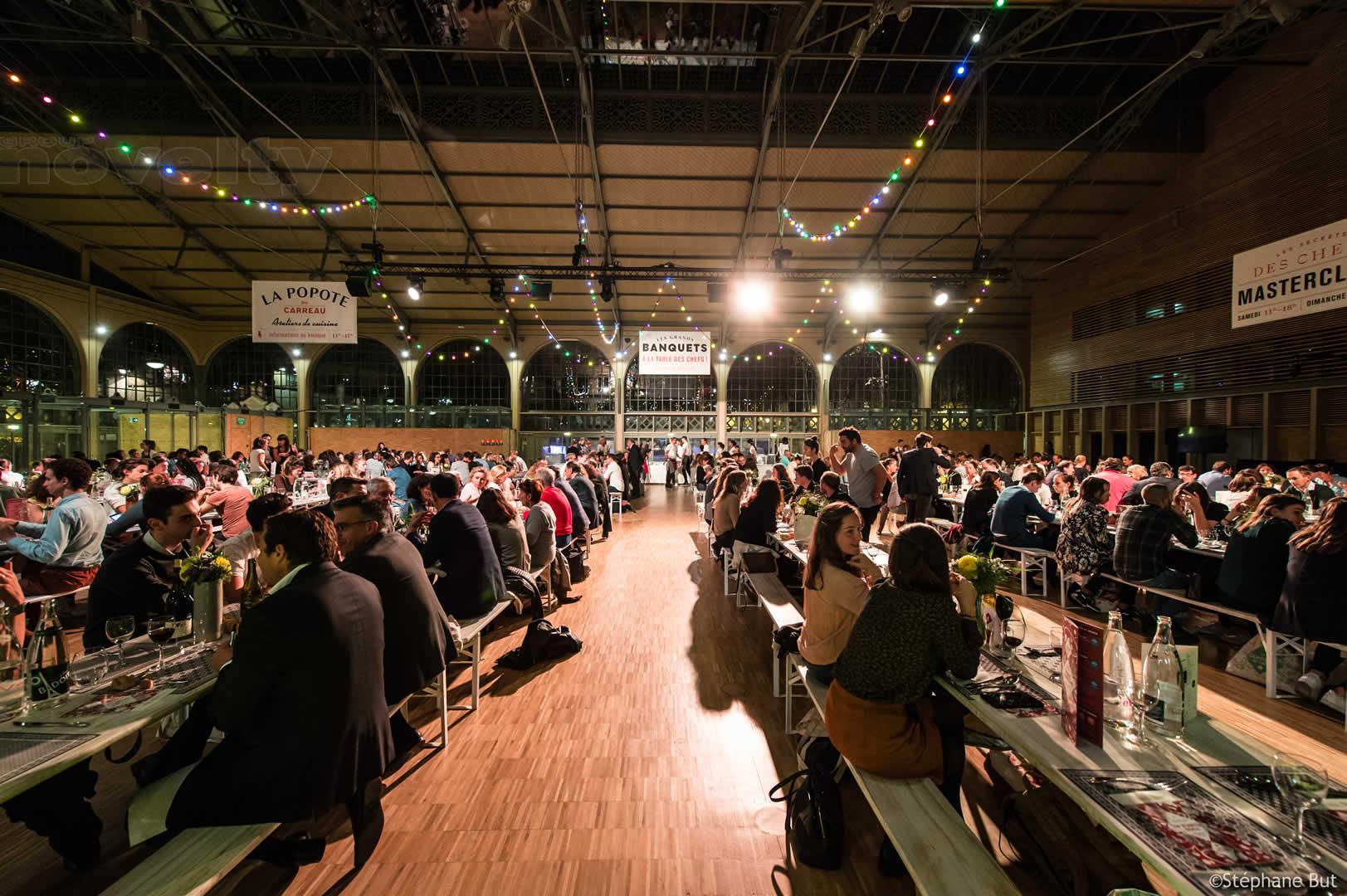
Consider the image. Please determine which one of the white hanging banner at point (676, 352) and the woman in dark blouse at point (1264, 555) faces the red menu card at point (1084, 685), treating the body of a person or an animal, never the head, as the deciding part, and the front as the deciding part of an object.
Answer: the white hanging banner

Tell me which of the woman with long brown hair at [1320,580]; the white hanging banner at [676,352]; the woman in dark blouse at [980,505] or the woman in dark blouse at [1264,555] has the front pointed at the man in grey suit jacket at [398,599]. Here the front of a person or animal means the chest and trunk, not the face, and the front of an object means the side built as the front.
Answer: the white hanging banner

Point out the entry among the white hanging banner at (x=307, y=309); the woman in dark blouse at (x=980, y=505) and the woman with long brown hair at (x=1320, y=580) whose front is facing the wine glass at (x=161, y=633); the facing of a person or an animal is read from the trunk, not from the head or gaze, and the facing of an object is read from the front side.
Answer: the white hanging banner

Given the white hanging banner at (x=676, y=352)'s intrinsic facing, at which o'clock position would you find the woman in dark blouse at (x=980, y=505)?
The woman in dark blouse is roughly at 11 o'clock from the white hanging banner.

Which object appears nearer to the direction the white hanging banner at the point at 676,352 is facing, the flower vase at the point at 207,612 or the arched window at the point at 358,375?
the flower vase

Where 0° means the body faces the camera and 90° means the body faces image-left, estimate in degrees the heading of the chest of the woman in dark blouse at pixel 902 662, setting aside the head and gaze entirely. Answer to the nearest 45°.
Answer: approximately 225°

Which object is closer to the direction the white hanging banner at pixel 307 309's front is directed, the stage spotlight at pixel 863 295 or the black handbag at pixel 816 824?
the black handbag
